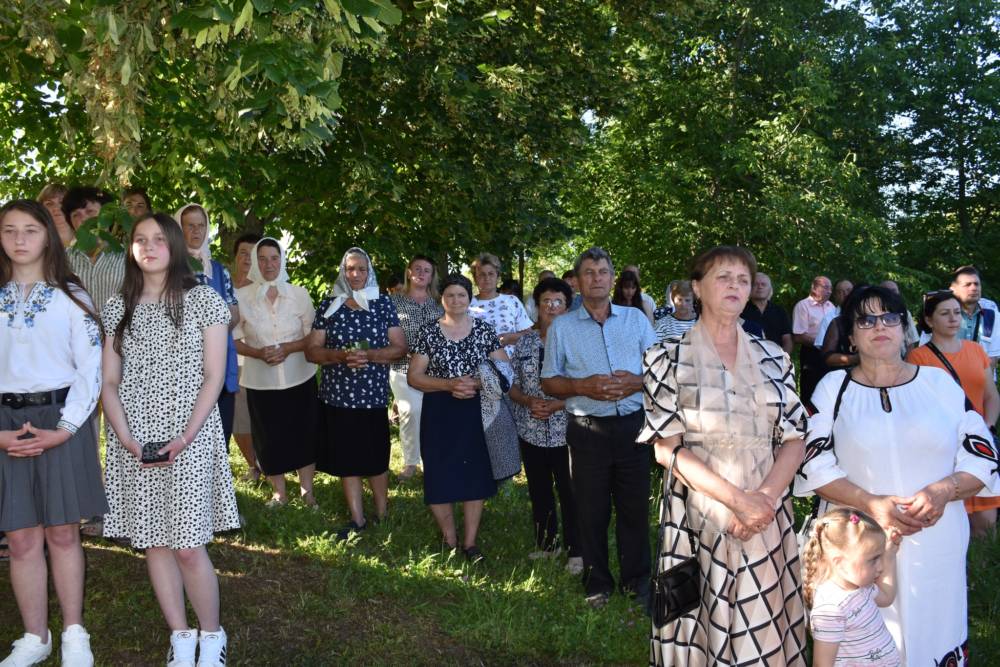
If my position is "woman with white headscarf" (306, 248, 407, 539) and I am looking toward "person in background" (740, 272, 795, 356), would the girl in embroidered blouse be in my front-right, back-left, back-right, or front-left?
back-right

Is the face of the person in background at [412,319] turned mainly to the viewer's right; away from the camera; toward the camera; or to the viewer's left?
toward the camera

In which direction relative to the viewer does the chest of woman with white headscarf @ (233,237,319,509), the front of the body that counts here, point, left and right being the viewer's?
facing the viewer

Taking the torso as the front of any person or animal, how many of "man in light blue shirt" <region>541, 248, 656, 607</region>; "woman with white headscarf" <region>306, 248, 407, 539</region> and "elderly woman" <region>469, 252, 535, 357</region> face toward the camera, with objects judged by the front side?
3

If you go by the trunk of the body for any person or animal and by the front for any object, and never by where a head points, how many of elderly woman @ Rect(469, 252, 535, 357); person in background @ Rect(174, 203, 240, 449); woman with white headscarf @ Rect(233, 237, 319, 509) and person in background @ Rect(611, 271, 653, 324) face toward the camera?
4

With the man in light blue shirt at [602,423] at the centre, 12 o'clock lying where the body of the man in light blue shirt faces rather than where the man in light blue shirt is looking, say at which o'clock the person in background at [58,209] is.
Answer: The person in background is roughly at 3 o'clock from the man in light blue shirt.

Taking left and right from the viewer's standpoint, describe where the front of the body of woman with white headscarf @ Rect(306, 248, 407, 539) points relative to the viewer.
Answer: facing the viewer

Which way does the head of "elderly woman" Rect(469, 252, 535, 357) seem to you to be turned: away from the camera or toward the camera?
toward the camera

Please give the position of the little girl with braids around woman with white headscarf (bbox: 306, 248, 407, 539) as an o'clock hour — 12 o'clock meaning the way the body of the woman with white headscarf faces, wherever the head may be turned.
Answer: The little girl with braids is roughly at 11 o'clock from the woman with white headscarf.

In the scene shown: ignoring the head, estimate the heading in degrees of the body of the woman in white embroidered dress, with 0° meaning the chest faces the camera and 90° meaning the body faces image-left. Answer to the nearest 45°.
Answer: approximately 0°

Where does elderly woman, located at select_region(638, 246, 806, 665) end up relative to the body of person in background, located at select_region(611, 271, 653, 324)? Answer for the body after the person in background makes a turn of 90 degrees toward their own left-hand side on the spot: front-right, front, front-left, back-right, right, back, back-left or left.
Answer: right

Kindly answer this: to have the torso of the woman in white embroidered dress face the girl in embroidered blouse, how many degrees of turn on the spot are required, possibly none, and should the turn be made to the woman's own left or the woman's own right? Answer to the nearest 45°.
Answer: approximately 90° to the woman's own right

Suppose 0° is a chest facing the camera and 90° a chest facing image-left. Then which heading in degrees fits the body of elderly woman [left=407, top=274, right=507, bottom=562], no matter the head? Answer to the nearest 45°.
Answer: approximately 0°
